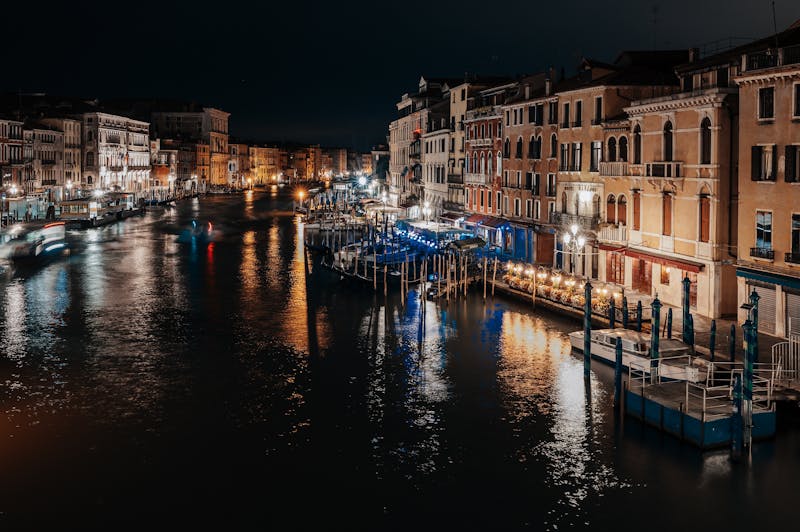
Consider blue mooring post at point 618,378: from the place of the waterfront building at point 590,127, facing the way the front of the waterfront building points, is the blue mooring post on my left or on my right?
on my left

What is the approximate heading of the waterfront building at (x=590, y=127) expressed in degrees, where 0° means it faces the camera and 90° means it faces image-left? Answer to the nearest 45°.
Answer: approximately 45°

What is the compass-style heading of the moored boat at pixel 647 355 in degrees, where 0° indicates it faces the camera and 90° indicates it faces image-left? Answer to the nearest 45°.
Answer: approximately 135°

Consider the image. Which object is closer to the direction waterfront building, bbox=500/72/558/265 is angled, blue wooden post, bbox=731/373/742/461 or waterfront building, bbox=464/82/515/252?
the blue wooden post

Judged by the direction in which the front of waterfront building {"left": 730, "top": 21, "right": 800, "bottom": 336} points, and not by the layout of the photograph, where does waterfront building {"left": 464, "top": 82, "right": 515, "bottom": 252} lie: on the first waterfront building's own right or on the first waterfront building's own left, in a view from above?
on the first waterfront building's own right

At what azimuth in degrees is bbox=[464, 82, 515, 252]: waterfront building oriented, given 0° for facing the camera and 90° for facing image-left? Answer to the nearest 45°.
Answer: approximately 45°

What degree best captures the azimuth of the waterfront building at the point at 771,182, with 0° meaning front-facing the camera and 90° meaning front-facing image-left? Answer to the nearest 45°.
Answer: approximately 45°

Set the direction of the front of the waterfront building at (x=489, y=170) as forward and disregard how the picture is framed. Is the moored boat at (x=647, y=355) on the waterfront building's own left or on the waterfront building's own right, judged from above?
on the waterfront building's own left

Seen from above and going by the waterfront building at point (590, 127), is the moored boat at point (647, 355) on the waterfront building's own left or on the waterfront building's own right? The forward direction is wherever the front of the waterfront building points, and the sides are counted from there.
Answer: on the waterfront building's own left

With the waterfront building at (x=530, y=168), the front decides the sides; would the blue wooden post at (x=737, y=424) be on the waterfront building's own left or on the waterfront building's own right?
on the waterfront building's own left

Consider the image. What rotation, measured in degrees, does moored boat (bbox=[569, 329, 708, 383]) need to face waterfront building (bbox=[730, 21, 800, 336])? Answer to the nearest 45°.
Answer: approximately 90° to its right

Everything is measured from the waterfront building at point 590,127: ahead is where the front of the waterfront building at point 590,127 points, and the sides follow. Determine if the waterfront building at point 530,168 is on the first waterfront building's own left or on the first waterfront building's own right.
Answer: on the first waterfront building's own right
